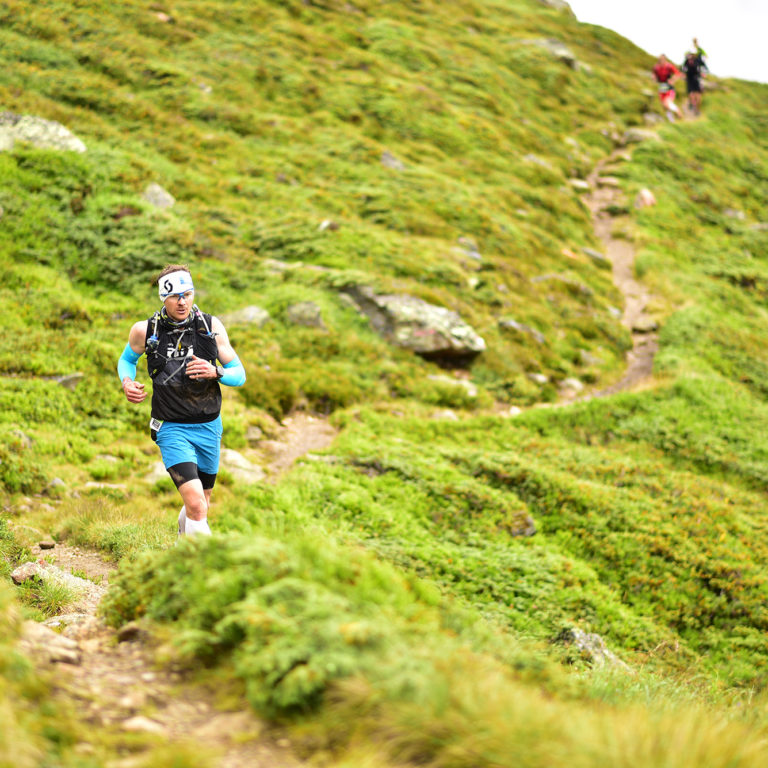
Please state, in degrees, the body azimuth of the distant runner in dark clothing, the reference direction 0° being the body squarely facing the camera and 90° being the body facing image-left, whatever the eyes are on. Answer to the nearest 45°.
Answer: approximately 0°

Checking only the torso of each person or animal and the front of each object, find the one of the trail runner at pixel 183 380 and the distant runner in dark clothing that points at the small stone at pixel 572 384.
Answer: the distant runner in dark clothing

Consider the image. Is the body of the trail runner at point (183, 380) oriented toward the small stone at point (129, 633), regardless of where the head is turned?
yes

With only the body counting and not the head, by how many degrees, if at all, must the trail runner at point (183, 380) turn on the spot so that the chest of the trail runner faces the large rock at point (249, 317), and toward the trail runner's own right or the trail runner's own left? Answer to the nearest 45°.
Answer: approximately 180°

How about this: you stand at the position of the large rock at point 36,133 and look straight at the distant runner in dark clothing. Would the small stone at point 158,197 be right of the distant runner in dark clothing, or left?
right

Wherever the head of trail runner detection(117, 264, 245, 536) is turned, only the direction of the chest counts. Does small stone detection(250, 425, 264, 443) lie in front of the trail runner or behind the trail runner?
behind

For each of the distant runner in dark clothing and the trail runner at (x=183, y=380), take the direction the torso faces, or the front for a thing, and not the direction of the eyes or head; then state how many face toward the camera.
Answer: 2

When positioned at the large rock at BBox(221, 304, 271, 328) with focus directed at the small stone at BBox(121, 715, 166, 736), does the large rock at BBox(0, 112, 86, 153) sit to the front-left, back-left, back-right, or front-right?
back-right
